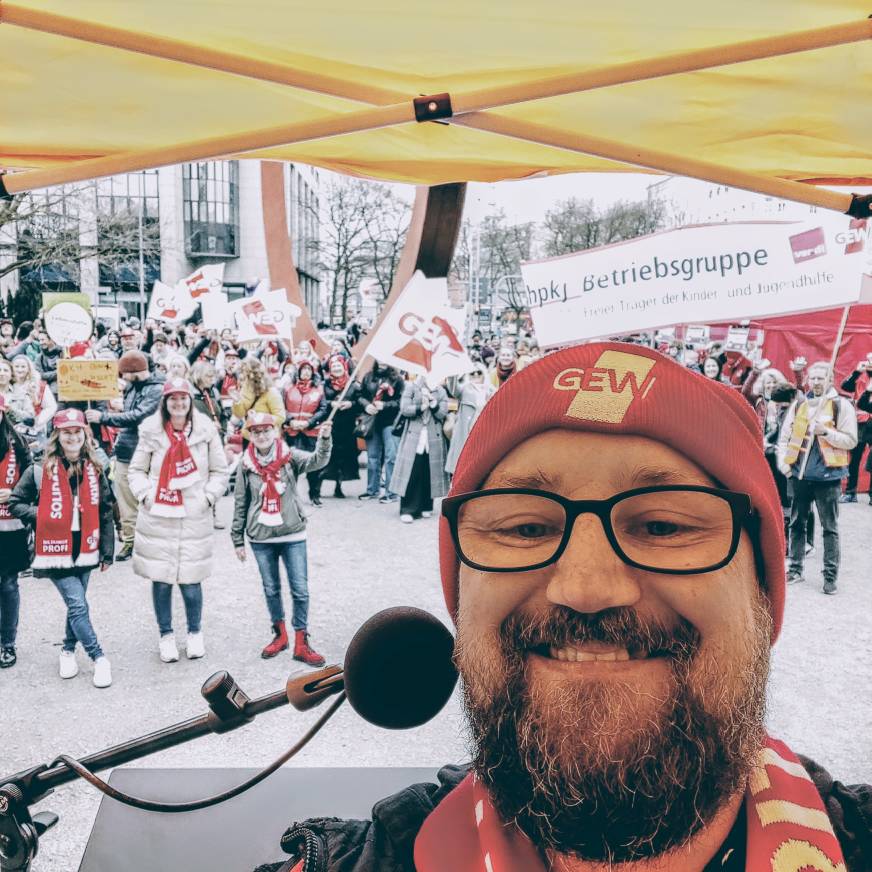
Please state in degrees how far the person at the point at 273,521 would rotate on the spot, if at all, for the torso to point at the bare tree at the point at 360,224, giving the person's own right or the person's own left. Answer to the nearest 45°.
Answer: approximately 180°

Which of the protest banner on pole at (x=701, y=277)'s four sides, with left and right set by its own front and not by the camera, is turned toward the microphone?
front

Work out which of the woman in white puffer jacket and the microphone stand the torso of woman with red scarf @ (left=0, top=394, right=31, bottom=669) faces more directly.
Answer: the microphone stand

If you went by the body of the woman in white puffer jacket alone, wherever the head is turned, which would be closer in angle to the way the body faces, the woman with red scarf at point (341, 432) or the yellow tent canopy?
the yellow tent canopy
